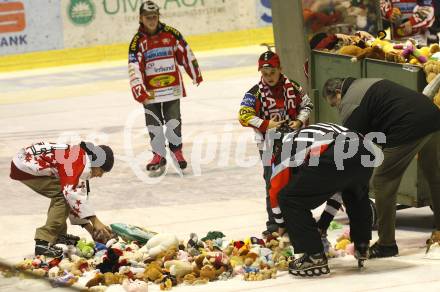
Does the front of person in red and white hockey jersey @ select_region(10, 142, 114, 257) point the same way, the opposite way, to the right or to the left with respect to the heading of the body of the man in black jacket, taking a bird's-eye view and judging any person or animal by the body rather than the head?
the opposite way

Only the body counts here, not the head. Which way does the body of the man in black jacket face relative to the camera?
to the viewer's left

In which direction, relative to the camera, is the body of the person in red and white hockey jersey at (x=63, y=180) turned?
to the viewer's right

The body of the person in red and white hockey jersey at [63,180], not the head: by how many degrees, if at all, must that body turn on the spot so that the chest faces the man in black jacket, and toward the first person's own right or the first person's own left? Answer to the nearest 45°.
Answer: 0° — they already face them

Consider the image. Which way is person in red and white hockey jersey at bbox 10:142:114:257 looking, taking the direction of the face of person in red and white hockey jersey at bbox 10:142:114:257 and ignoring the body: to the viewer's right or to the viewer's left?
to the viewer's right

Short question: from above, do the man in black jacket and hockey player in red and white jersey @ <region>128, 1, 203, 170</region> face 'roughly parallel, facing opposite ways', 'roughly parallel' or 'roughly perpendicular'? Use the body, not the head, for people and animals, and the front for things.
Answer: roughly perpendicular

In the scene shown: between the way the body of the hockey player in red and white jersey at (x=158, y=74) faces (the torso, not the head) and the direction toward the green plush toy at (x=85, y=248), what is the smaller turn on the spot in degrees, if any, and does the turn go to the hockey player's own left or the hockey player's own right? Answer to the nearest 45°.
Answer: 0° — they already face it

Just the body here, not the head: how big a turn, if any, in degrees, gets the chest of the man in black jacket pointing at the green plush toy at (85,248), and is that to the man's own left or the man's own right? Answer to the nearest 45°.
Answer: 0° — they already face it

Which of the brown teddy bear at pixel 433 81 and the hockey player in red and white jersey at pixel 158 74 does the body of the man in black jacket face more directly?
the hockey player in red and white jersey

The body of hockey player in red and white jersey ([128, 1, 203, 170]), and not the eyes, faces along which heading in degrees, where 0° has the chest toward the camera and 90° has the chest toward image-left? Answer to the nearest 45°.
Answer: approximately 0°

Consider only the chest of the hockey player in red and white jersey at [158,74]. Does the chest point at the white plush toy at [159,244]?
yes

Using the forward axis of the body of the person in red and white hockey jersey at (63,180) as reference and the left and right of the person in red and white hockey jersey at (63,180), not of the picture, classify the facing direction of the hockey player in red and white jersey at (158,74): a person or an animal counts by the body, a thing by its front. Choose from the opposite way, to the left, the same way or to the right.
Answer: to the right

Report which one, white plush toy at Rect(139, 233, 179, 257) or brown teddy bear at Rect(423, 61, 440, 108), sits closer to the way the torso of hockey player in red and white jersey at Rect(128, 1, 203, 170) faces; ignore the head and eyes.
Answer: the white plush toy
